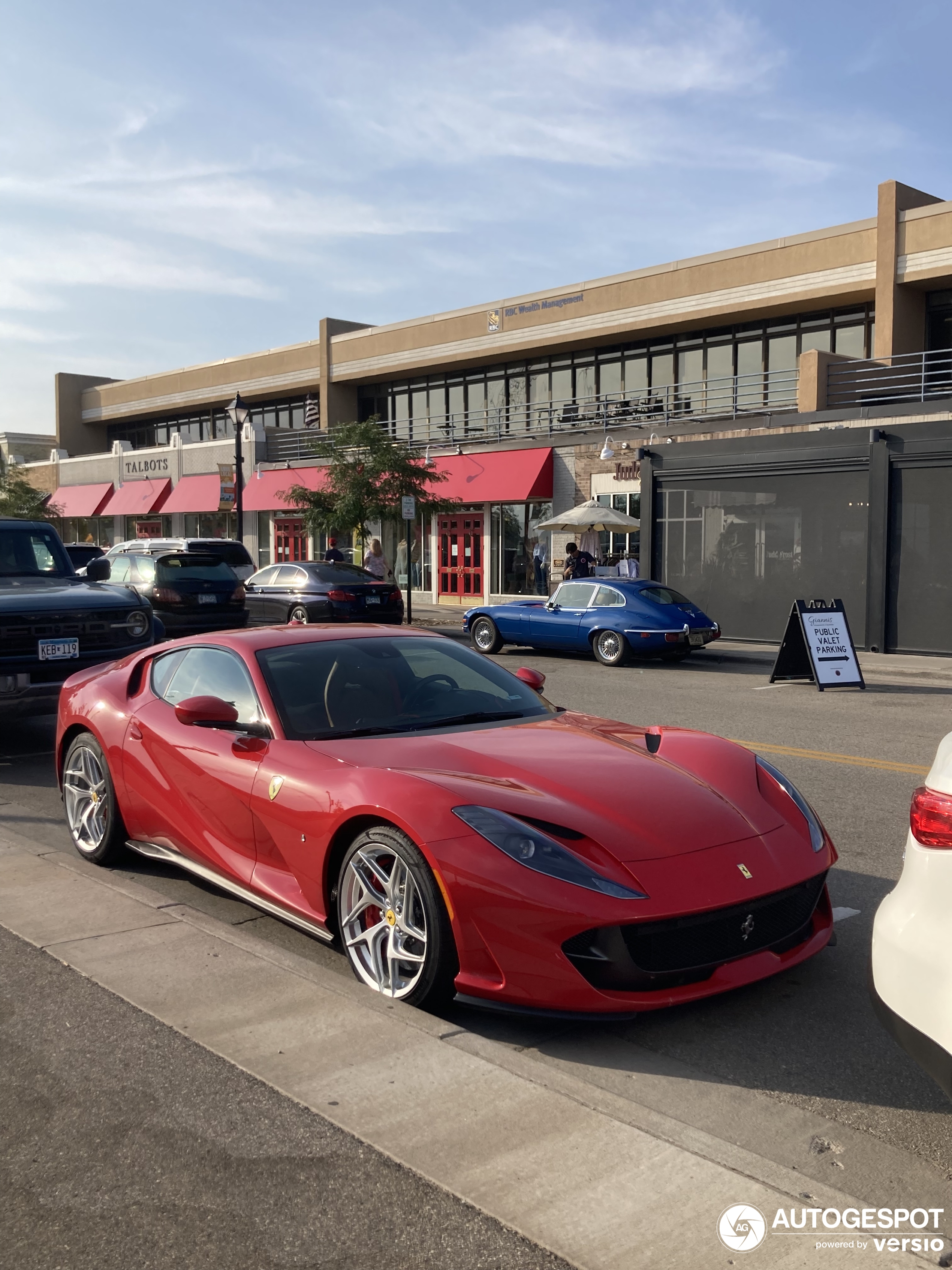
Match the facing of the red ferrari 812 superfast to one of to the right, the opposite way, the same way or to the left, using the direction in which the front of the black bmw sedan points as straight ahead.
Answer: the opposite way

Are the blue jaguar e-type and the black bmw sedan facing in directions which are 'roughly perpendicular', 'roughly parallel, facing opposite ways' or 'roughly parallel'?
roughly parallel

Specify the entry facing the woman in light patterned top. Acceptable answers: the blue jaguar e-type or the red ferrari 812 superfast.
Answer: the blue jaguar e-type

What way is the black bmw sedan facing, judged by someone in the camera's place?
facing away from the viewer and to the left of the viewer

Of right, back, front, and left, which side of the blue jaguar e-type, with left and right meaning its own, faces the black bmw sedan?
front

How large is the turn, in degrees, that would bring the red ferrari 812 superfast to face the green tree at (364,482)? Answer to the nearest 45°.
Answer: approximately 135° to its left

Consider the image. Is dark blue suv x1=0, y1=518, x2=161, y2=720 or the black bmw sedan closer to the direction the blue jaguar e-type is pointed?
the black bmw sedan

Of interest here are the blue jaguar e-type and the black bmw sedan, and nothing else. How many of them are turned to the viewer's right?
0

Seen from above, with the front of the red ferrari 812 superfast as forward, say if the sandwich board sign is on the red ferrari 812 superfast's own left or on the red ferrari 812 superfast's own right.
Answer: on the red ferrari 812 superfast's own left

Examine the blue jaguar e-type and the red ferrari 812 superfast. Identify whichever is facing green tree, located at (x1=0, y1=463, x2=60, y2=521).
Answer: the blue jaguar e-type

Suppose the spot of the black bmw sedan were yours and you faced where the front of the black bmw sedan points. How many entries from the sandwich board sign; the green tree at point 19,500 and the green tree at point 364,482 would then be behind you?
1

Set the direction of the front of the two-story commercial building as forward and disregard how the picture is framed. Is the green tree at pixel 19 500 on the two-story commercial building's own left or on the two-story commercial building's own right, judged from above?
on the two-story commercial building's own right

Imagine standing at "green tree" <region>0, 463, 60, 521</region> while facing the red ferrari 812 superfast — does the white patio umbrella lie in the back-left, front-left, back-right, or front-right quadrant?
front-left

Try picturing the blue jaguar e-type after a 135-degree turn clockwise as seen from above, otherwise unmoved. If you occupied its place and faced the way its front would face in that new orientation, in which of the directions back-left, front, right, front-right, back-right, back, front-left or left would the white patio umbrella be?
left

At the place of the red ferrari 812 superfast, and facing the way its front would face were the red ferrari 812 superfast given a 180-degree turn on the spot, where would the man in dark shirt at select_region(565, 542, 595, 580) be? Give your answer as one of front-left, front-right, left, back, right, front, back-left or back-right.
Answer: front-right

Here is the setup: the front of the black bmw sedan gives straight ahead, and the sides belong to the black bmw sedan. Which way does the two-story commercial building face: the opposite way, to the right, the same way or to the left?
to the left

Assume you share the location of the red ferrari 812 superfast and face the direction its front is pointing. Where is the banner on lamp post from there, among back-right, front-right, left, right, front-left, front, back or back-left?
back-left
